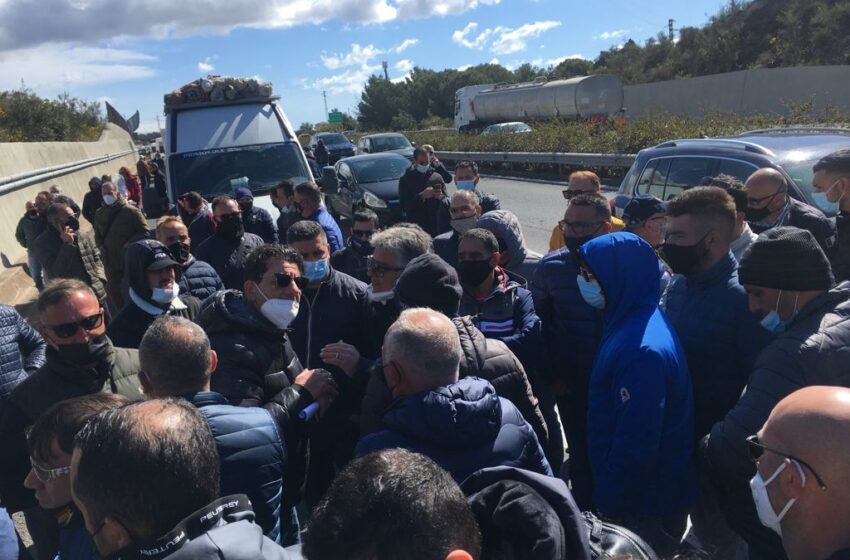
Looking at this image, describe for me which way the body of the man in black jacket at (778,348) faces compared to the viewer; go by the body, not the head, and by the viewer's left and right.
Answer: facing to the left of the viewer

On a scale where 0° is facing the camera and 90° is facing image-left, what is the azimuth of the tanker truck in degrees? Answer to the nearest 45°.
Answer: approximately 135°

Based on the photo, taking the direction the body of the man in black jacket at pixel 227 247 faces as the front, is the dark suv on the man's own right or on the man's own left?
on the man's own left

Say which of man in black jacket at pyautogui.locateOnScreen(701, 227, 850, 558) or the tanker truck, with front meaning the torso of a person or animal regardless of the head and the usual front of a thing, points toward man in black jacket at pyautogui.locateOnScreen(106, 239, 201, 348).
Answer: man in black jacket at pyautogui.locateOnScreen(701, 227, 850, 558)

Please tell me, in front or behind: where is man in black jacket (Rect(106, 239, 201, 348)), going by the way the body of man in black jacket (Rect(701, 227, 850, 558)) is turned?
in front

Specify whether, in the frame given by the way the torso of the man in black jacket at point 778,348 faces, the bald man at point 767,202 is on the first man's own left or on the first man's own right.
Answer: on the first man's own right

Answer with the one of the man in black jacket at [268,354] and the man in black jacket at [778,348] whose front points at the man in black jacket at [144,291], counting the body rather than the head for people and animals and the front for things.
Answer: the man in black jacket at [778,348]

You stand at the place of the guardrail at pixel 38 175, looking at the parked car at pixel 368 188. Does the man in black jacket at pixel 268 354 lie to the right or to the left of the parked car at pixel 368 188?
right

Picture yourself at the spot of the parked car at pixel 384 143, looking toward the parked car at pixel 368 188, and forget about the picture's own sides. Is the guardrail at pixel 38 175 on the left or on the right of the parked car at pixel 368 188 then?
right

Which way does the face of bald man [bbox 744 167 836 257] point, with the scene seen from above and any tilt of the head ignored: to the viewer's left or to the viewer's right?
to the viewer's left

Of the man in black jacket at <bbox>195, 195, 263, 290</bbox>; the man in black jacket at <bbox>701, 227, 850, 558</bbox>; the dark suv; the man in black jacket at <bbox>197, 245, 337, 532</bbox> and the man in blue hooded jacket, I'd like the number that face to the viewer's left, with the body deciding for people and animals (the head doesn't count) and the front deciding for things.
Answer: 2

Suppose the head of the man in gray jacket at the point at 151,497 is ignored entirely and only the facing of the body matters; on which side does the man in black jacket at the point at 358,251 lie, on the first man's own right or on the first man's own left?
on the first man's own right

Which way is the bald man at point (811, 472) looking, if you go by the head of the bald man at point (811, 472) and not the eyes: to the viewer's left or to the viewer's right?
to the viewer's left
